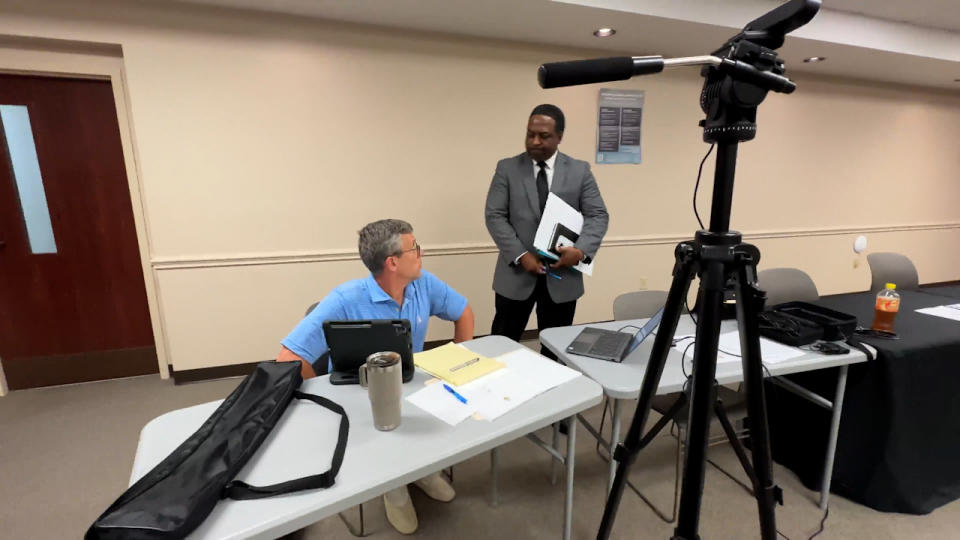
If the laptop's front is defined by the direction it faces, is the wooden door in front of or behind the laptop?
in front

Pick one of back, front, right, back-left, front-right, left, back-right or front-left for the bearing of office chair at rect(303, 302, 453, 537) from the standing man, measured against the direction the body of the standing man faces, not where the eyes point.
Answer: front-right

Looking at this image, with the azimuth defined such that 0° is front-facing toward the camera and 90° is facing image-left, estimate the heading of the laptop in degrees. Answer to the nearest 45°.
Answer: approximately 90°

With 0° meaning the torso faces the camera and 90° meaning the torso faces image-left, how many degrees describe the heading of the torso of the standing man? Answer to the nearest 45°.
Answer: approximately 0°
